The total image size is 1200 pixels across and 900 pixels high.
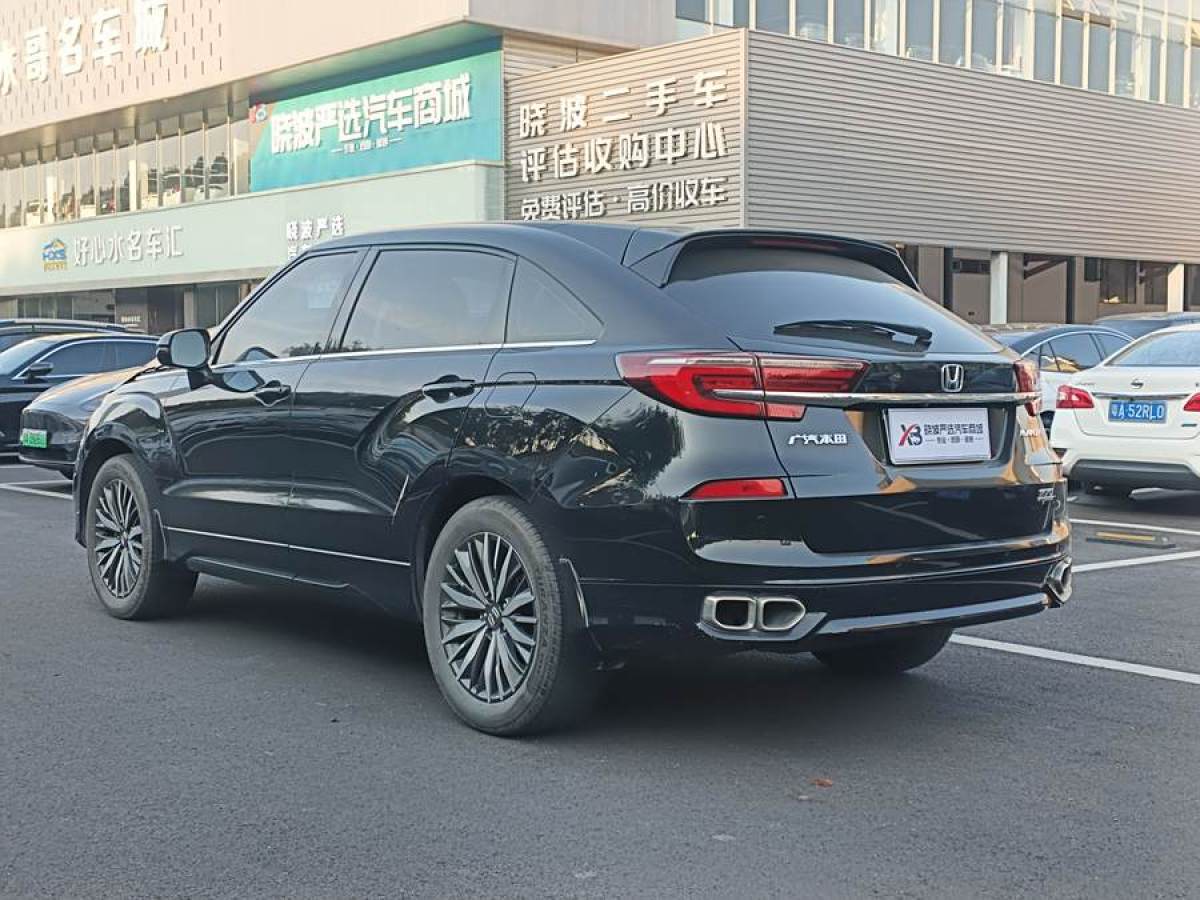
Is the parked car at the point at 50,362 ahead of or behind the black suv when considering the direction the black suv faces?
ahead

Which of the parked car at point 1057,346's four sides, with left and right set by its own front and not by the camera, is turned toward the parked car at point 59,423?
front

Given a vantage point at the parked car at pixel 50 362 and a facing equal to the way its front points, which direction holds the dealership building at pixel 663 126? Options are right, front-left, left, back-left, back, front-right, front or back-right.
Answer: back

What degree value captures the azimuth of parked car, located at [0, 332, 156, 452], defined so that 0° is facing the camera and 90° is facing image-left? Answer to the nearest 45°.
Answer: approximately 45°

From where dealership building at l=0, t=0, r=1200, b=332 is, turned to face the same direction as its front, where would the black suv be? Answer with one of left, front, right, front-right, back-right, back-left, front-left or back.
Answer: front-left

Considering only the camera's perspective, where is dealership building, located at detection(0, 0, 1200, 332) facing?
facing the viewer and to the left of the viewer

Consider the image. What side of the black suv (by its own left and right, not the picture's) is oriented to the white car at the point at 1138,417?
right

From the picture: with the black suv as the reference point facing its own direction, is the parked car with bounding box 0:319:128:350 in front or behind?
in front

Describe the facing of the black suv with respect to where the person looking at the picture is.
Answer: facing away from the viewer and to the left of the viewer

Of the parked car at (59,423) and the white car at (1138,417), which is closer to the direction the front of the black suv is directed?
the parked car

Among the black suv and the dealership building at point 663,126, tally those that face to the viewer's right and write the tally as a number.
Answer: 0
